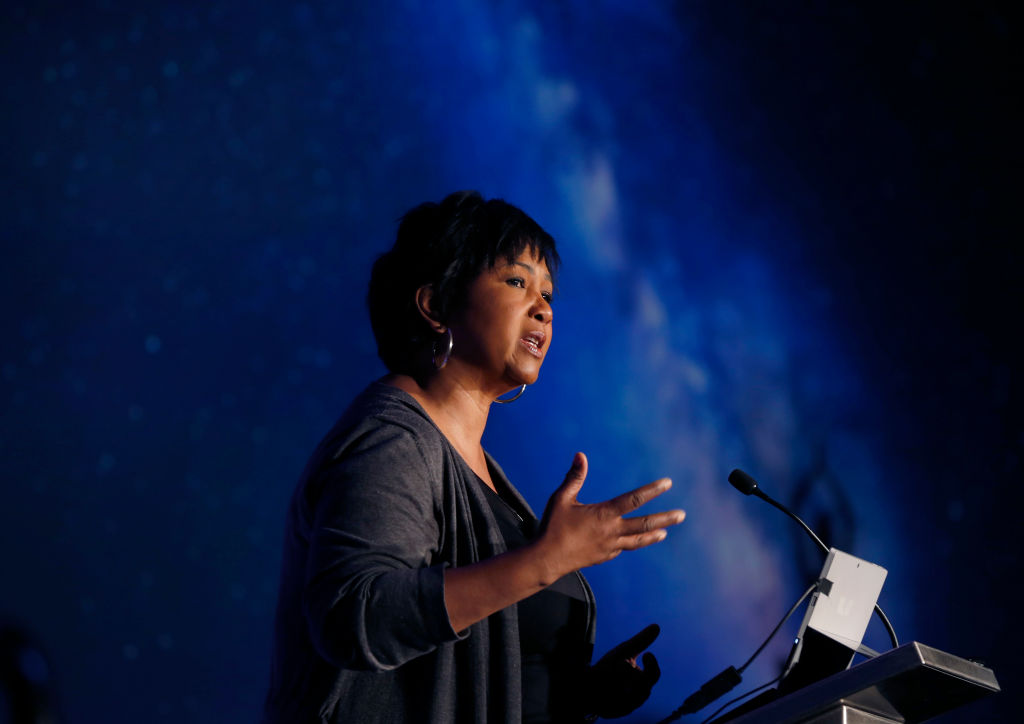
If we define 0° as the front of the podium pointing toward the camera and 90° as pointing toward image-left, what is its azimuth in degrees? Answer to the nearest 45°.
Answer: approximately 315°
